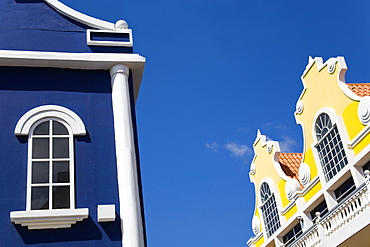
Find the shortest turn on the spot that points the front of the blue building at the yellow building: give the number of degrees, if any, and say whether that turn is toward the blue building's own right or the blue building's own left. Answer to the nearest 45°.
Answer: approximately 135° to the blue building's own left

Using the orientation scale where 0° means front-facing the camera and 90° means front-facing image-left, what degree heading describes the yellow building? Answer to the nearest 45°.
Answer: approximately 45°

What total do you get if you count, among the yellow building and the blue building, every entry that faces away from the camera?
0

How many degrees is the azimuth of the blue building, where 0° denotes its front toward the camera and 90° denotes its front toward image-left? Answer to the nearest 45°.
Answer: approximately 0°
